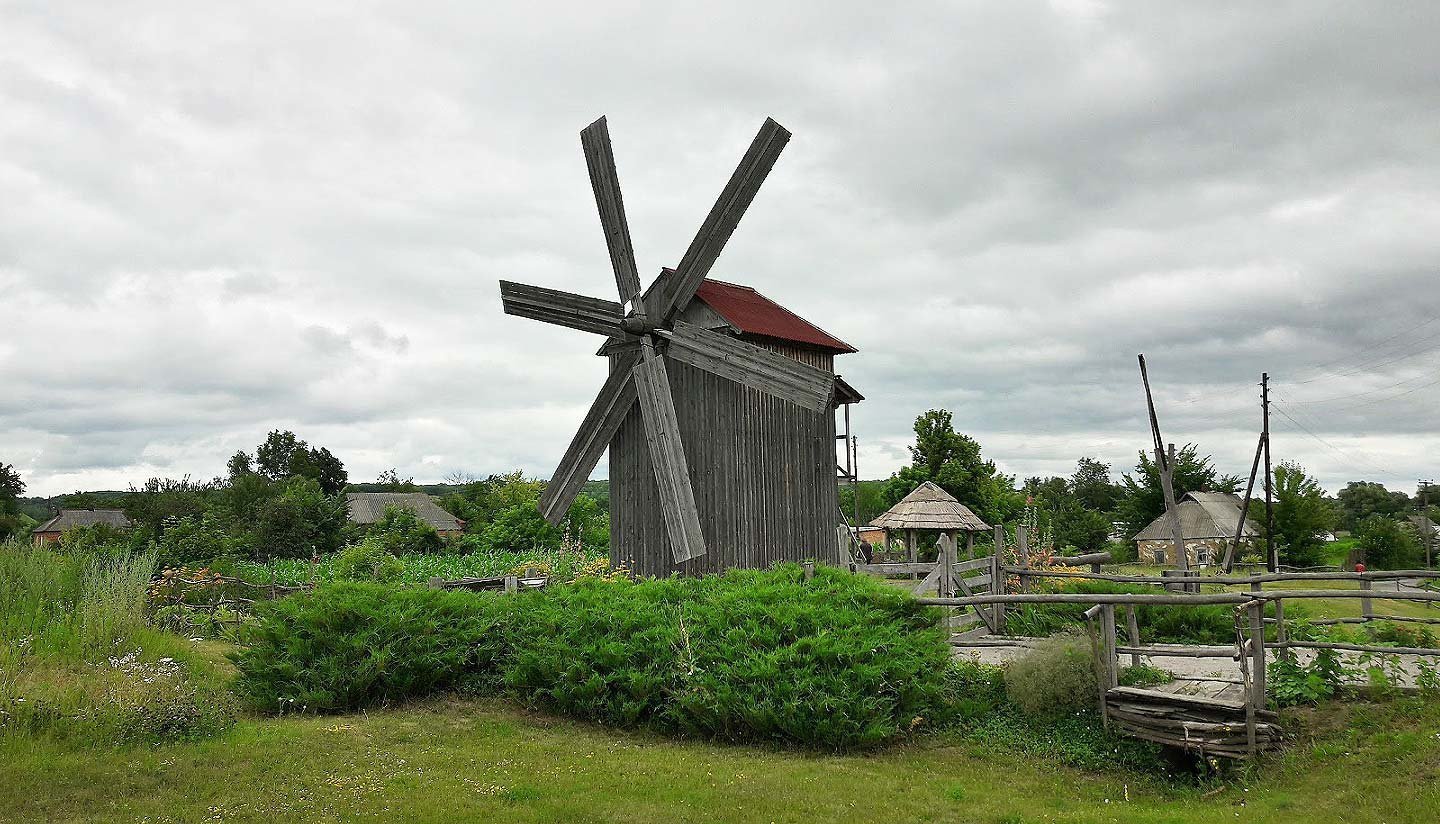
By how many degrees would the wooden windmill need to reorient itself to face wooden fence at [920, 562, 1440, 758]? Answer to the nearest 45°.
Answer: approximately 90° to its left

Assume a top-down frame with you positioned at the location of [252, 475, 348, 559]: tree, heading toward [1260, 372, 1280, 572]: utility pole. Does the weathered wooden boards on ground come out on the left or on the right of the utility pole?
right

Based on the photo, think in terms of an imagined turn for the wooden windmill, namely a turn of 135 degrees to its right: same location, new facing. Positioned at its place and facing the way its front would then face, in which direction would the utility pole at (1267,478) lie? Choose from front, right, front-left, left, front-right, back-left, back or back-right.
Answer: front-right

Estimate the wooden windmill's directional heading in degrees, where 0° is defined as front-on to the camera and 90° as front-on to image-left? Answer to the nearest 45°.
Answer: approximately 45°

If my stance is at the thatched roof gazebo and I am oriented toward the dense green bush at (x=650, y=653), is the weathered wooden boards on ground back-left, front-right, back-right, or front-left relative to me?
front-left

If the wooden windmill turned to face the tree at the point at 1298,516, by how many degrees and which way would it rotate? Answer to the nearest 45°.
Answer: approximately 180°

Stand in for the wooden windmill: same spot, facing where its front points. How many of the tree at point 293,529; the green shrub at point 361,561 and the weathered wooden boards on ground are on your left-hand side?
1

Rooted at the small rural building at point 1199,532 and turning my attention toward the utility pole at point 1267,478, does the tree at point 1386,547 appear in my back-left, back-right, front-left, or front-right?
front-left

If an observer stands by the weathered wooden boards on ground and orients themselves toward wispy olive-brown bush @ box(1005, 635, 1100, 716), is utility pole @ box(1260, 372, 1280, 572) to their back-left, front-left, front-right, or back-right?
front-right

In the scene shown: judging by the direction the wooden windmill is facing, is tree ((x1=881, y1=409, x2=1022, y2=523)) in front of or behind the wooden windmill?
behind

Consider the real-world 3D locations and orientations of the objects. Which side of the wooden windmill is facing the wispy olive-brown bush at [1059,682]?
left

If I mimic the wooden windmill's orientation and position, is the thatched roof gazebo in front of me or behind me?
behind

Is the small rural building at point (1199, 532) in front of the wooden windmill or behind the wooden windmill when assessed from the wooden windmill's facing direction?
behind

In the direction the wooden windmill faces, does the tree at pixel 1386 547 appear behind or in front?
behind
